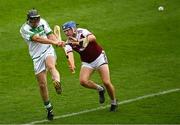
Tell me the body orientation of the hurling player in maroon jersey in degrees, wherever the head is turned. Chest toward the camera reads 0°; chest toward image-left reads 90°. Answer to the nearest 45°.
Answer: approximately 45°
